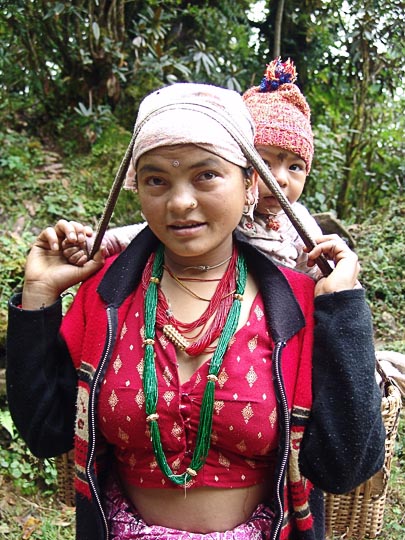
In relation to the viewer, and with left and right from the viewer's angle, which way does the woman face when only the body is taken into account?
facing the viewer

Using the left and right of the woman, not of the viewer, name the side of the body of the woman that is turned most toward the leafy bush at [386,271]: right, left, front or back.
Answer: back

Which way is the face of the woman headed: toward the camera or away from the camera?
toward the camera
